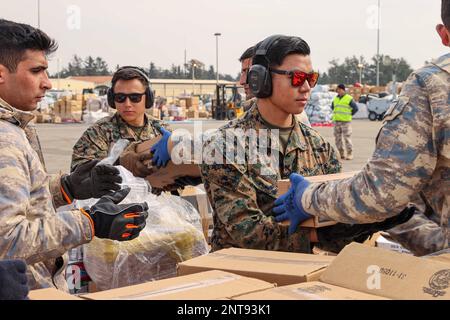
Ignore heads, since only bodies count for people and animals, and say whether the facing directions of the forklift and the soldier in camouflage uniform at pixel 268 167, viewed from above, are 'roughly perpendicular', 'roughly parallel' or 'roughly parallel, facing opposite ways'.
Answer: roughly perpendicular

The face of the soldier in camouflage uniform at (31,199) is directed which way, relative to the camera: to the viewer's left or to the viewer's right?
to the viewer's right

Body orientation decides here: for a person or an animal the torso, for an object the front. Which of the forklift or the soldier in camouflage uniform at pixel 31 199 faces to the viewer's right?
the soldier in camouflage uniform

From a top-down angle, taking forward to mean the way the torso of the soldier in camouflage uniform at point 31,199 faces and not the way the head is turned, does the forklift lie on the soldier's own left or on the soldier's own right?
on the soldier's own left

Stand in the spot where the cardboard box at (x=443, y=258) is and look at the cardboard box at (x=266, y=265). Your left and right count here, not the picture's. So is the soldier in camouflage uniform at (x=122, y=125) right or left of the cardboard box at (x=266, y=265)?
right

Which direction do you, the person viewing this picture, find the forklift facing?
facing the viewer and to the left of the viewer

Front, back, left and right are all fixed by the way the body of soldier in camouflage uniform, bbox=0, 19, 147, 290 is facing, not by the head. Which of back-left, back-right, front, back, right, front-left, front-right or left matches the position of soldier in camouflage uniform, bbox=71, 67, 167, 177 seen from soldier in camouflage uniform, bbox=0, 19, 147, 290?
left

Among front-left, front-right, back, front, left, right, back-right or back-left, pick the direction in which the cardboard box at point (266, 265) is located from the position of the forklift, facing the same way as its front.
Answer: front-left

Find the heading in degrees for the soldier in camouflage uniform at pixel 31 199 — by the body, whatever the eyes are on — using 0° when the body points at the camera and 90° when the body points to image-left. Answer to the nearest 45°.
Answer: approximately 270°

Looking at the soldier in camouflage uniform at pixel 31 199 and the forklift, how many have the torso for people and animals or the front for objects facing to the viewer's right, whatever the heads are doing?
1

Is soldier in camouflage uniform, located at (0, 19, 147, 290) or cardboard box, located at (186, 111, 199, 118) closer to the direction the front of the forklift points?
the cardboard box
